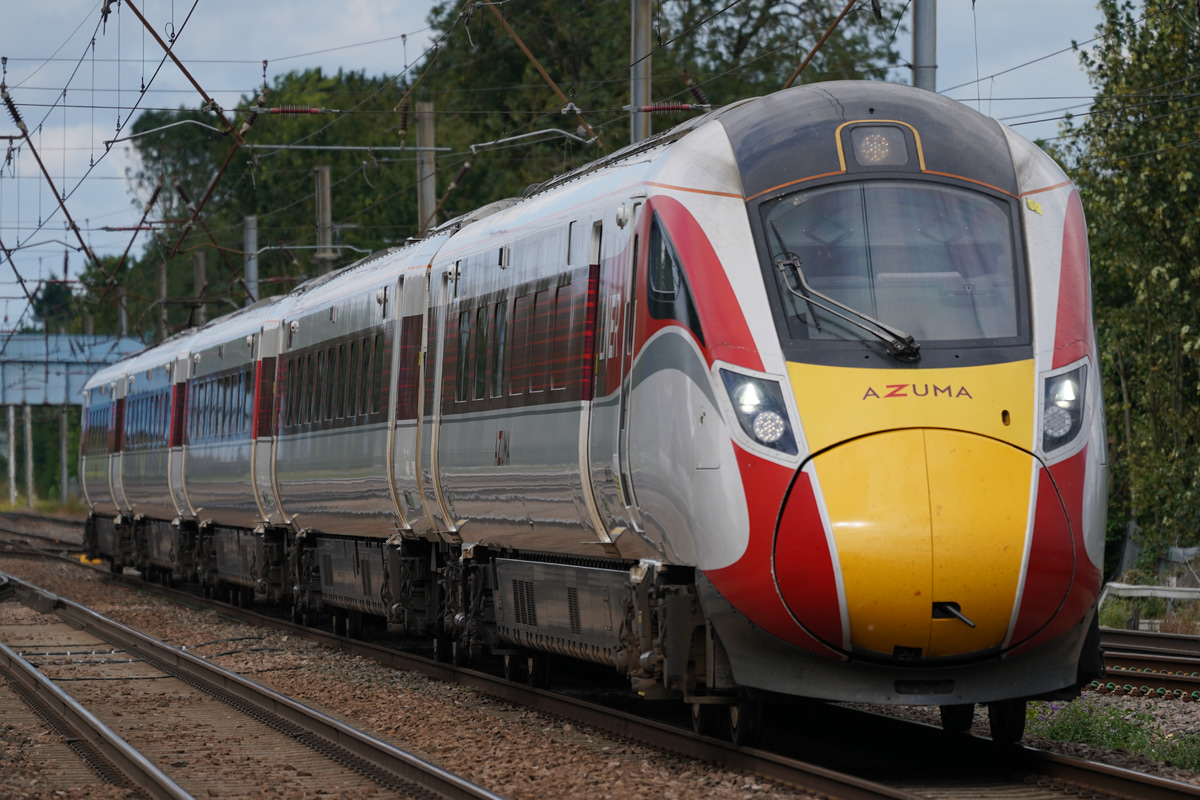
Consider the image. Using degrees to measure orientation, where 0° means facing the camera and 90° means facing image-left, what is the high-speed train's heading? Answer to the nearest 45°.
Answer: approximately 315°

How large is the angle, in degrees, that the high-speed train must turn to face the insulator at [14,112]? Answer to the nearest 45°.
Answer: approximately 180°

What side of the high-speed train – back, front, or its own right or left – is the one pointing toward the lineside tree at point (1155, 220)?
left

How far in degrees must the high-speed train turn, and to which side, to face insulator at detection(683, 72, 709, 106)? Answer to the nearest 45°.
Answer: approximately 135° to its left
